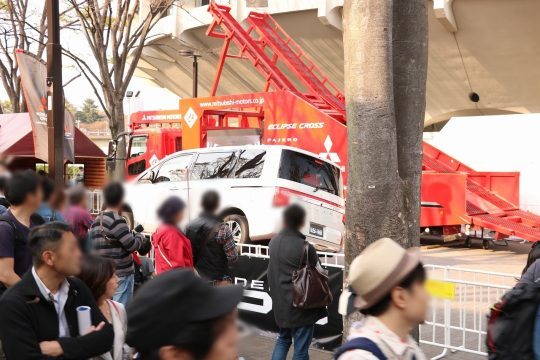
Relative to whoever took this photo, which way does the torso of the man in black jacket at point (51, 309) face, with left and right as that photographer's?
facing the viewer and to the right of the viewer

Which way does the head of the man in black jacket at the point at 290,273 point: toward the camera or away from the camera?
away from the camera

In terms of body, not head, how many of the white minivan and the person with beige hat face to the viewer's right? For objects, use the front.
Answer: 1

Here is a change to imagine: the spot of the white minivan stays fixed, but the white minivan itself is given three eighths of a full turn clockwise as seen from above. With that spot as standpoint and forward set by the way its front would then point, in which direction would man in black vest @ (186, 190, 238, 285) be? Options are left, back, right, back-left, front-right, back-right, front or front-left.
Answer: right

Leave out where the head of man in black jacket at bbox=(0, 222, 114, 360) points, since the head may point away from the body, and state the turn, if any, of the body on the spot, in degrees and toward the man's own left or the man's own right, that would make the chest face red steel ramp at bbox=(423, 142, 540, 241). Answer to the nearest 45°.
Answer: approximately 90° to the man's own left

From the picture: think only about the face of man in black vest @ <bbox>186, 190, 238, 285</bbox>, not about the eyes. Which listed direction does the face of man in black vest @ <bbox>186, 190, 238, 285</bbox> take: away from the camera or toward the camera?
away from the camera

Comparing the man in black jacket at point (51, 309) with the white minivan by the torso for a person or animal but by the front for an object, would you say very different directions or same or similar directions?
very different directions
